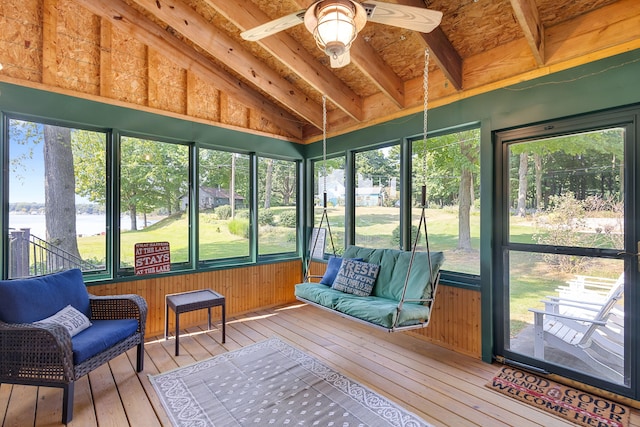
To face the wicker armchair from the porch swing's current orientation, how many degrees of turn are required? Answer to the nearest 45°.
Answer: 0° — it already faces it

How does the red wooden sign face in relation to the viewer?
toward the camera

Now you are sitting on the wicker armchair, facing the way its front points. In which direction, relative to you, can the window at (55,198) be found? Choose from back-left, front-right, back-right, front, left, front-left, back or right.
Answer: back-left

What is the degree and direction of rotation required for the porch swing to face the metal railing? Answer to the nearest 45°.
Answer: approximately 45° to its right

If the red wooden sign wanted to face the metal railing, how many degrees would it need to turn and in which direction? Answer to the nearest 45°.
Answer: approximately 90° to its right

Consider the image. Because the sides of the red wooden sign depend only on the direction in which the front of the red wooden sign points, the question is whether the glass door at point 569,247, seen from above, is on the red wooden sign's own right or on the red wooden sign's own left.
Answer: on the red wooden sign's own left

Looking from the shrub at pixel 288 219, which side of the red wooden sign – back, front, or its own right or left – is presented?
back

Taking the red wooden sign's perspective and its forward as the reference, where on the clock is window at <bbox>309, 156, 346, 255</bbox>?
The window is roughly at 9 o'clock from the red wooden sign.

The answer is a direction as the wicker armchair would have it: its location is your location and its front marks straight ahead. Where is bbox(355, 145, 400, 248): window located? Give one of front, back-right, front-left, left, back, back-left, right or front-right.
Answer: front-left

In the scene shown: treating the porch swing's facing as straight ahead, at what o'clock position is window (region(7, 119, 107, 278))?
The window is roughly at 1 o'clock from the porch swing.

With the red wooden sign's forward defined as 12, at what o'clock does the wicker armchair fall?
The wicker armchair is roughly at 1 o'clock from the red wooden sign.

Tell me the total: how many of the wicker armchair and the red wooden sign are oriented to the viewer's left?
0

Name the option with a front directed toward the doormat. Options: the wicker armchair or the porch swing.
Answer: the wicker armchair

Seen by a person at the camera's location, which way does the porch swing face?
facing the viewer and to the left of the viewer

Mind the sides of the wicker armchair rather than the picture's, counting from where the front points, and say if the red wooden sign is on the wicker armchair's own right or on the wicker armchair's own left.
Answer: on the wicker armchair's own left

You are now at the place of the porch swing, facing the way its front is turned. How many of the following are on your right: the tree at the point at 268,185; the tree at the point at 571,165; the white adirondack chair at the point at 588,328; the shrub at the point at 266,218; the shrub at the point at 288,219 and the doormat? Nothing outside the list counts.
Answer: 3

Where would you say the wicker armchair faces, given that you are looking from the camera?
facing the viewer and to the right of the viewer
